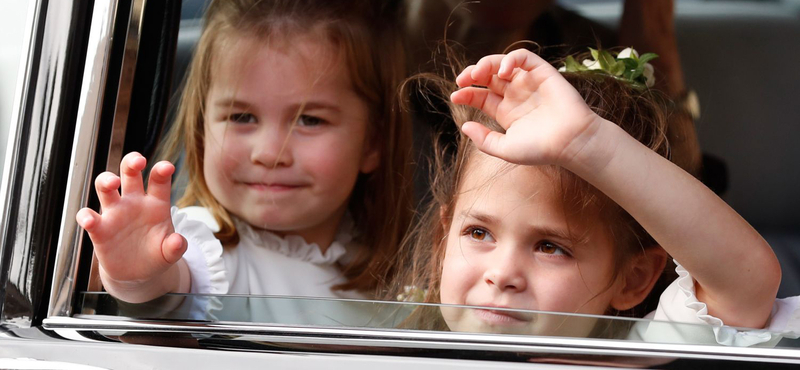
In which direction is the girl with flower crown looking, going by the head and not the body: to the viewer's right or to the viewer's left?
to the viewer's left

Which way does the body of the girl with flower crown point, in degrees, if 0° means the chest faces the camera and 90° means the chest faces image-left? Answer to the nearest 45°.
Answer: approximately 45°

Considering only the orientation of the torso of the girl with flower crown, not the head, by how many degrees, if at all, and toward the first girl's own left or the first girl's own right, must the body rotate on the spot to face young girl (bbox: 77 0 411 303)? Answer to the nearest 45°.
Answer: approximately 90° to the first girl's own right
